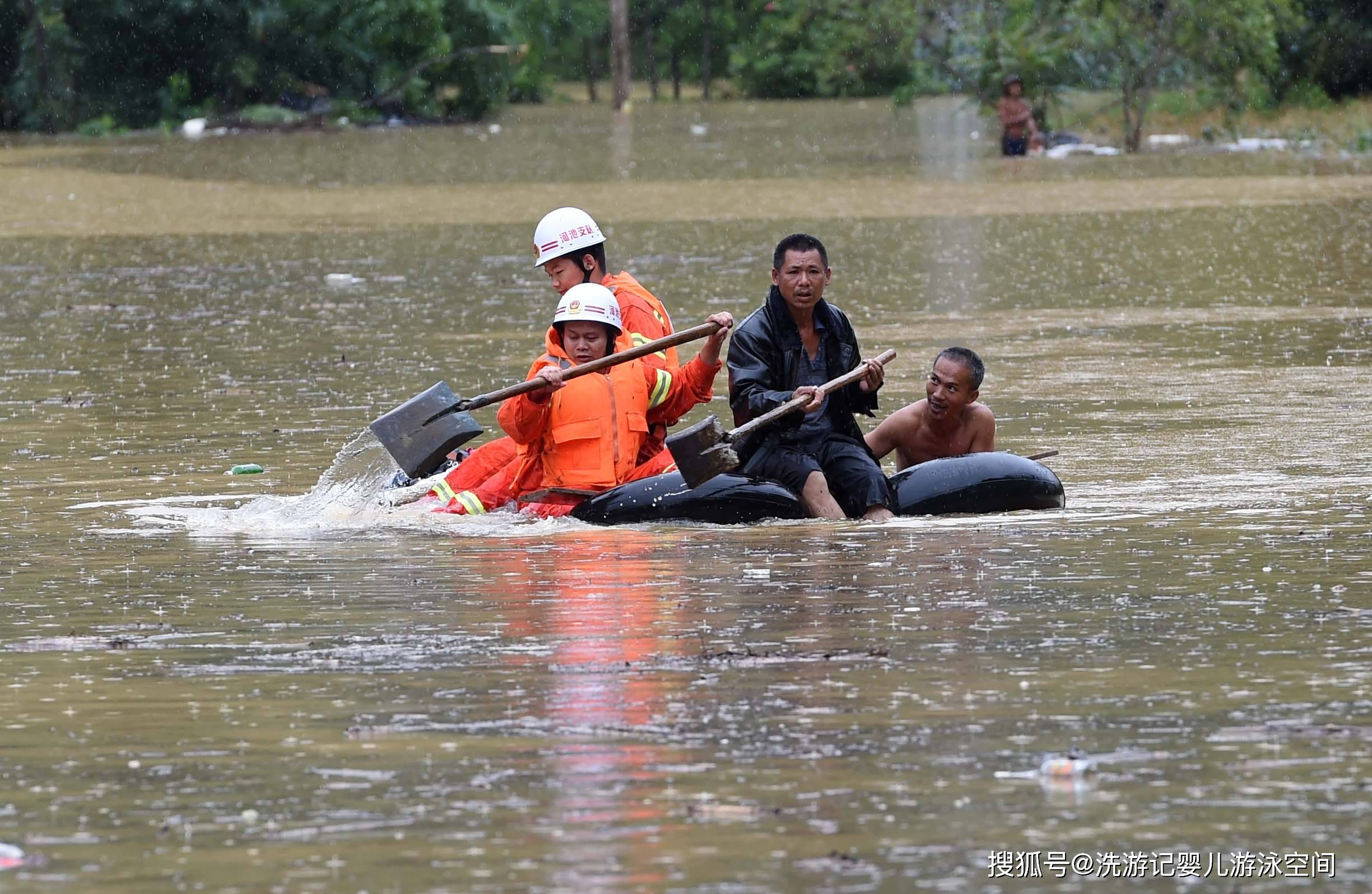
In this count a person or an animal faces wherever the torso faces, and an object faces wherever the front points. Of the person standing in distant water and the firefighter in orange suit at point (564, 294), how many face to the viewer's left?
1

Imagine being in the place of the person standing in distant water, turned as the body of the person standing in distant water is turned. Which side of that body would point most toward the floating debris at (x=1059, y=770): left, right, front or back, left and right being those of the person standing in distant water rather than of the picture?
front

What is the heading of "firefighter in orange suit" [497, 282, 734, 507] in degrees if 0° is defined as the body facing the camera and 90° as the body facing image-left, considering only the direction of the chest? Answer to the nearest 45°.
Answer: approximately 0°

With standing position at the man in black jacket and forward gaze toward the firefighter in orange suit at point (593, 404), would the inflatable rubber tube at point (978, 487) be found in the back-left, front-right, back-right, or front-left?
back-left

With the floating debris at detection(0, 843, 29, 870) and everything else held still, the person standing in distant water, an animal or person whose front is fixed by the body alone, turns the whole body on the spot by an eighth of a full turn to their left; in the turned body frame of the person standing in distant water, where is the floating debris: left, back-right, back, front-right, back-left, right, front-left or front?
front-right

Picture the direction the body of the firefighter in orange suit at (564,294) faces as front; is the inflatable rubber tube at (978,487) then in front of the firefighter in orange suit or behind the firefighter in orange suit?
behind

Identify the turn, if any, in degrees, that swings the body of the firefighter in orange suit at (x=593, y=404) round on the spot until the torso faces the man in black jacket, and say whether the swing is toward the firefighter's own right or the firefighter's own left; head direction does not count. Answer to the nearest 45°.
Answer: approximately 90° to the firefighter's own left
